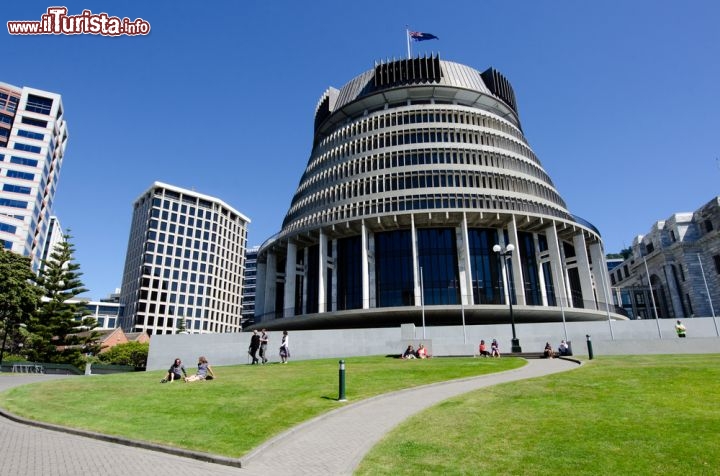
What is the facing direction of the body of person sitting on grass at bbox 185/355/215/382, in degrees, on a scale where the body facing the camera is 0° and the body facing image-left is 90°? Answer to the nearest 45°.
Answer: approximately 90°

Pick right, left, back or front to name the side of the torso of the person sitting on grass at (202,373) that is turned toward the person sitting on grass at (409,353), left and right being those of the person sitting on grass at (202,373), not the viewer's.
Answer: back

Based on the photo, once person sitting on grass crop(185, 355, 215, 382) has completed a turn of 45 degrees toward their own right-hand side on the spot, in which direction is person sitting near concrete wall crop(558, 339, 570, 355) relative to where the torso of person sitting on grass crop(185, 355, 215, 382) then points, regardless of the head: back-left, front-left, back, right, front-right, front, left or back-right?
back-right

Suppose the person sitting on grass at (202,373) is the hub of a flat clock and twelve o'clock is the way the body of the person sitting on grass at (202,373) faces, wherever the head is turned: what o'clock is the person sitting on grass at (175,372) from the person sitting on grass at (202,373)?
the person sitting on grass at (175,372) is roughly at 1 o'clock from the person sitting on grass at (202,373).

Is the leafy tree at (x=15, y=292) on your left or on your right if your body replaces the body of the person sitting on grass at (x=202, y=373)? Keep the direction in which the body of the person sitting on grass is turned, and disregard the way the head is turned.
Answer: on your right

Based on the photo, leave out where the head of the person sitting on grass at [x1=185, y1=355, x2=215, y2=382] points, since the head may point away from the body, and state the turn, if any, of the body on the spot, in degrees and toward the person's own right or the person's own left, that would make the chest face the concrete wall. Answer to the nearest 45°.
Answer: approximately 135° to the person's own right

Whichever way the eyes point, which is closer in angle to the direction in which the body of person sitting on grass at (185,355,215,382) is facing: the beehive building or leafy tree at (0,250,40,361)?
the leafy tree
